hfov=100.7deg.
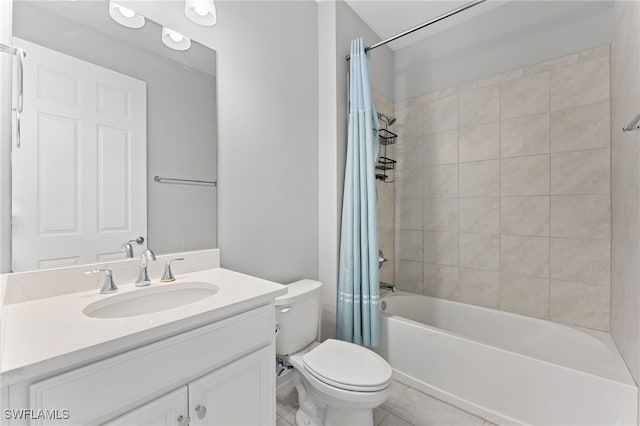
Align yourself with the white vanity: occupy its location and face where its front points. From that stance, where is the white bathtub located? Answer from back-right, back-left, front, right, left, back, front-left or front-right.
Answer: front-left

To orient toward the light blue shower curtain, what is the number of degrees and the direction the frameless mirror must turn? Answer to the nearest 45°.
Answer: approximately 45° to its left

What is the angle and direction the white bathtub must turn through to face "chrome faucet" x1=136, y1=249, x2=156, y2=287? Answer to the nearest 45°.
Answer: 0° — it already faces it

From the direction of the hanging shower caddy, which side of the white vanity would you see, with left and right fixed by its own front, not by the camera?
left
